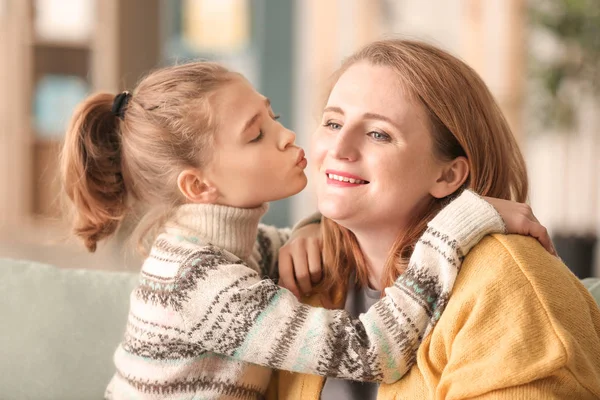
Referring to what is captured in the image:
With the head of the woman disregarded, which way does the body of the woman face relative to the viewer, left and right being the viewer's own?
facing the viewer and to the left of the viewer

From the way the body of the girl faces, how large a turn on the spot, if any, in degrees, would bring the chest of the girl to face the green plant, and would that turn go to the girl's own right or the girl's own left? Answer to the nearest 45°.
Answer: approximately 45° to the girl's own left

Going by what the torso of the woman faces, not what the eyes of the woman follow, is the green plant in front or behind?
behind

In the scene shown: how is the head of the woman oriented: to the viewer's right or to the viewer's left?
to the viewer's left

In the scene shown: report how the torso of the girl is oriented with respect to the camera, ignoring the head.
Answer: to the viewer's right

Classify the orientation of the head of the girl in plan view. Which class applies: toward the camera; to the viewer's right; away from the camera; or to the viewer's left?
to the viewer's right

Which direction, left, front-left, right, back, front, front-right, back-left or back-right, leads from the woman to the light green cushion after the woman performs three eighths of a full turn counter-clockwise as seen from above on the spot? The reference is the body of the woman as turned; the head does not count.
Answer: back
